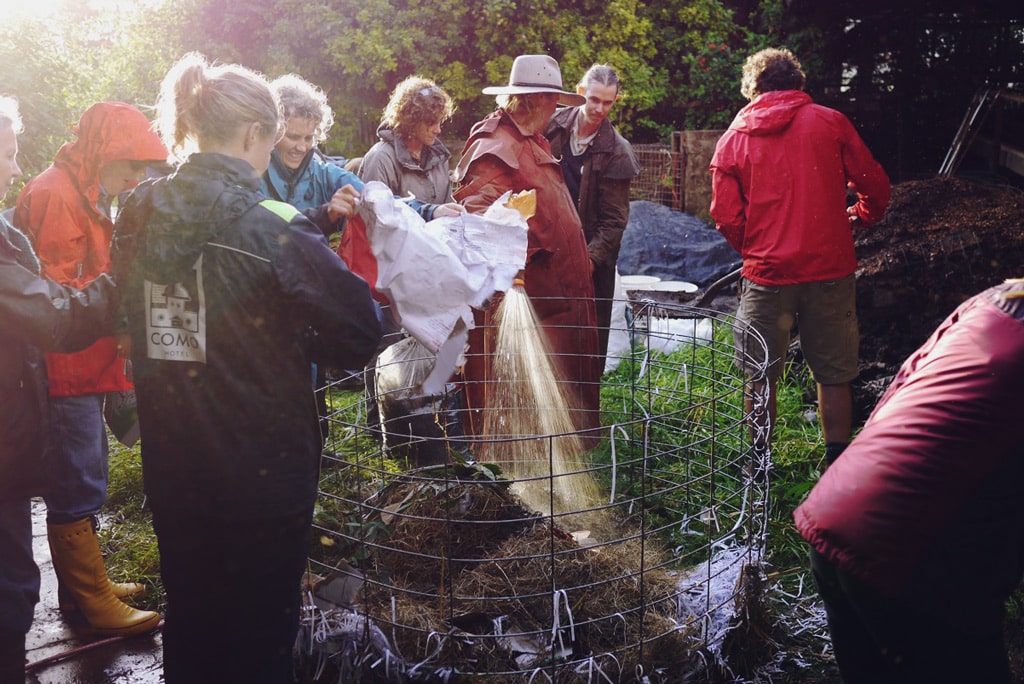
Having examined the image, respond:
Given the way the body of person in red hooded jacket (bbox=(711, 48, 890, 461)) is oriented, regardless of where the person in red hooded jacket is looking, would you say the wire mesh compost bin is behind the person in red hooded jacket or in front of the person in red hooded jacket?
behind

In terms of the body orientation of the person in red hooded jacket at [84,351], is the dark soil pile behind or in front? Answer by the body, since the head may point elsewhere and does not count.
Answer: in front

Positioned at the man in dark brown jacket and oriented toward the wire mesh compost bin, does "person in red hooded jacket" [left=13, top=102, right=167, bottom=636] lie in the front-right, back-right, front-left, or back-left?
front-right

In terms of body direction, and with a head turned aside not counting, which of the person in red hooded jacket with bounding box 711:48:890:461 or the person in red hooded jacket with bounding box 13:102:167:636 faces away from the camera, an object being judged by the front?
the person in red hooded jacket with bounding box 711:48:890:461

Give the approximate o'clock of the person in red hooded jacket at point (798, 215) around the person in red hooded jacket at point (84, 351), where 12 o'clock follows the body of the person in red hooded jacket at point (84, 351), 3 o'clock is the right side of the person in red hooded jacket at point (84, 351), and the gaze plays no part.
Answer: the person in red hooded jacket at point (798, 215) is roughly at 12 o'clock from the person in red hooded jacket at point (84, 351).

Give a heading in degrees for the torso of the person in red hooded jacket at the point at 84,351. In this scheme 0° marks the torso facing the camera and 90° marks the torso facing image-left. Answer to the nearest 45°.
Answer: approximately 270°

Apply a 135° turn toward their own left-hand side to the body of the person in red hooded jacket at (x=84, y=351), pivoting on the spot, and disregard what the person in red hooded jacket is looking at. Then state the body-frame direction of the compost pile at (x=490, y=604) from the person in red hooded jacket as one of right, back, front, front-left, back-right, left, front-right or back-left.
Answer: back

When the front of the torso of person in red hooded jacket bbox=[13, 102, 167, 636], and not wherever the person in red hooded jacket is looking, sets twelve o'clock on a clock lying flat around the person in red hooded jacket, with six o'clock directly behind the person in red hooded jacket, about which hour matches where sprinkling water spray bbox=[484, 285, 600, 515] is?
The sprinkling water spray is roughly at 12 o'clock from the person in red hooded jacket.

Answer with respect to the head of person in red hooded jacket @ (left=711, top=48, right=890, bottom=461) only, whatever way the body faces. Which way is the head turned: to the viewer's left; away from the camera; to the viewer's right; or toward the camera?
away from the camera

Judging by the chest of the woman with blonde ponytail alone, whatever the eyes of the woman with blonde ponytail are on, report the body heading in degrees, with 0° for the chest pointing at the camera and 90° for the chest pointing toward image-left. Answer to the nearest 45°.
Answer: approximately 225°

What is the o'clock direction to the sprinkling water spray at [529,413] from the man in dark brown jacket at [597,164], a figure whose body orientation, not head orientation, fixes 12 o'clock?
The sprinkling water spray is roughly at 11 o'clock from the man in dark brown jacket.

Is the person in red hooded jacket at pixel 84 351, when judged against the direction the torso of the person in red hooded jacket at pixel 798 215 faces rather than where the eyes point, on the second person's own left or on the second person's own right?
on the second person's own left

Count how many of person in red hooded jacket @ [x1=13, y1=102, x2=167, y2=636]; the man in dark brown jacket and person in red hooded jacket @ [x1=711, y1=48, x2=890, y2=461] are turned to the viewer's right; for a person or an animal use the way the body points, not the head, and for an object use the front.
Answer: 1

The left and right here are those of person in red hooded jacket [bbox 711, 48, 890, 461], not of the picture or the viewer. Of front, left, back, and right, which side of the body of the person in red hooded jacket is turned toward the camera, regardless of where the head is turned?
back
